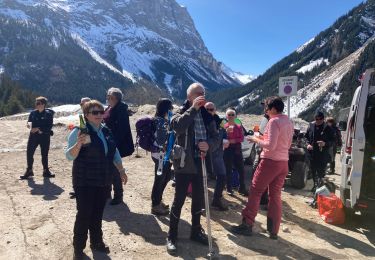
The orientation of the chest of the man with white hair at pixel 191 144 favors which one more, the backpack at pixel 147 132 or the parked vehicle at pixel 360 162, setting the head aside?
the parked vehicle

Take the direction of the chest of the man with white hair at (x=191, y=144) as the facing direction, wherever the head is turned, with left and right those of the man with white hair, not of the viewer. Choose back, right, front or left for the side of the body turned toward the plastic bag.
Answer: left

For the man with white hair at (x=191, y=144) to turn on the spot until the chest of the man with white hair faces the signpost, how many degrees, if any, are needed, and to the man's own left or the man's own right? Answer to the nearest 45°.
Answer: approximately 90° to the man's own left
